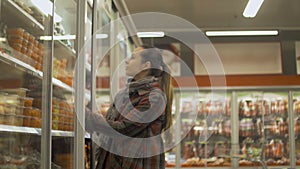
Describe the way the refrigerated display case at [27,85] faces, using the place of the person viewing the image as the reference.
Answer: facing the viewer and to the right of the viewer

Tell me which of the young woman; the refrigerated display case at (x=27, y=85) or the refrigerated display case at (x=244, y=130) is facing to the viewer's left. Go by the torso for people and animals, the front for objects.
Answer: the young woman

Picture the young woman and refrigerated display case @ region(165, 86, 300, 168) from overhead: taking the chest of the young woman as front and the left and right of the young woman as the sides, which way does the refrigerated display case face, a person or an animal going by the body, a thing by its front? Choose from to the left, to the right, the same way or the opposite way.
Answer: to the left

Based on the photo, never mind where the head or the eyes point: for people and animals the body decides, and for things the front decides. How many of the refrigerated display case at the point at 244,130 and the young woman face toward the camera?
1

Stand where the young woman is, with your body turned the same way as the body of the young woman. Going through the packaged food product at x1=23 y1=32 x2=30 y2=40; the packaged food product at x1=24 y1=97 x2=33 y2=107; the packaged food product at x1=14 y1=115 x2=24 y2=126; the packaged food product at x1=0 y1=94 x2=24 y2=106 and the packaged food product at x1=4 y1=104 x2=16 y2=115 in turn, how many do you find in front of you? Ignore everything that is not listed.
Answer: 5

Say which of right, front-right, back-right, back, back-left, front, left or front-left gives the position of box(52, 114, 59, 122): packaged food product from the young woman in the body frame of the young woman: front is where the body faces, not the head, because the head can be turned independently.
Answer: front-right

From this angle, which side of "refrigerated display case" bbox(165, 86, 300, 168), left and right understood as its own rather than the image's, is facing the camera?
front

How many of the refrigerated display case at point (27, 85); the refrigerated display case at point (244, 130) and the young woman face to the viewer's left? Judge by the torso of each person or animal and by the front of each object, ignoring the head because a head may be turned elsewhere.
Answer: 1

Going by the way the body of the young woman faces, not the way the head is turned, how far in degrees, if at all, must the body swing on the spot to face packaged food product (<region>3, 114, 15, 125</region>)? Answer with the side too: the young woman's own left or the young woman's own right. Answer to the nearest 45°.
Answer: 0° — they already face it

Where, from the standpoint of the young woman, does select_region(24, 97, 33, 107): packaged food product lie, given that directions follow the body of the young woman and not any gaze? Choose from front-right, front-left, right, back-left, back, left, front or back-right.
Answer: front

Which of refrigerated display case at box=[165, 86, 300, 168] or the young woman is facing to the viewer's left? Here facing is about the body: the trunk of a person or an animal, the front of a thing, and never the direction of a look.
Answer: the young woman

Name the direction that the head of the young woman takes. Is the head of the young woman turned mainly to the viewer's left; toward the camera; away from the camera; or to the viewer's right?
to the viewer's left

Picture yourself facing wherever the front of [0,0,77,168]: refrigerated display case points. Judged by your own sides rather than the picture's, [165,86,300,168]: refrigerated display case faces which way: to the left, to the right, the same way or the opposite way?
to the right

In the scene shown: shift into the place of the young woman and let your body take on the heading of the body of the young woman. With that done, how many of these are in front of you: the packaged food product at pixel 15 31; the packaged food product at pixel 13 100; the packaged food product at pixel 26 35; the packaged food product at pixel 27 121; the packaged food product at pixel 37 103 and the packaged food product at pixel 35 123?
6

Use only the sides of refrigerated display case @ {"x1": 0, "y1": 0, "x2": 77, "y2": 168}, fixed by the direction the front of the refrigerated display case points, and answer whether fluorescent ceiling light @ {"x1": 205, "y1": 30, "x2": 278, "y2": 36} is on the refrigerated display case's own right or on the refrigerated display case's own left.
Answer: on the refrigerated display case's own left

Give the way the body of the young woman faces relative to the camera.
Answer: to the viewer's left
